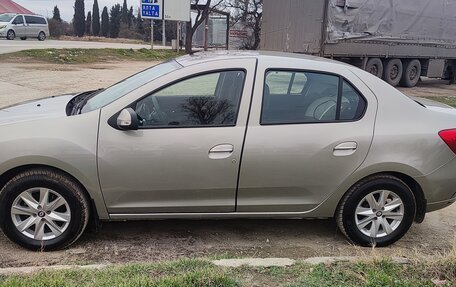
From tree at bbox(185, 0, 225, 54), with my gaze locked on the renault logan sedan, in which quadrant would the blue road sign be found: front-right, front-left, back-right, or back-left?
front-right

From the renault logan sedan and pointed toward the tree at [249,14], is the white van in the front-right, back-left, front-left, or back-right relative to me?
front-left

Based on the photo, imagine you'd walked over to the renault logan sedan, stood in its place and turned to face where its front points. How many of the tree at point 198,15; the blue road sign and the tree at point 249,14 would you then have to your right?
3

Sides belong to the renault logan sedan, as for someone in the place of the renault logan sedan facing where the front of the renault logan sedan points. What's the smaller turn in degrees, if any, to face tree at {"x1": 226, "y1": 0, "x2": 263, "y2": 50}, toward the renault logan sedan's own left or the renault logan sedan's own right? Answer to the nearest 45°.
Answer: approximately 90° to the renault logan sedan's own right

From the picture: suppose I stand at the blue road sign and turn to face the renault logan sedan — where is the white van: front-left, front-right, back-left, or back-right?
back-right

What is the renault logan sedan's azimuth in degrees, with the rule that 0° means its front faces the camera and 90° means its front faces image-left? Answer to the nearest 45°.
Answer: approximately 90°

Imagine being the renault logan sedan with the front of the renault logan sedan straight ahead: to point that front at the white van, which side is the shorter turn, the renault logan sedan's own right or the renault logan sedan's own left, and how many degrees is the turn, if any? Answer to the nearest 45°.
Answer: approximately 45° to the renault logan sedan's own right

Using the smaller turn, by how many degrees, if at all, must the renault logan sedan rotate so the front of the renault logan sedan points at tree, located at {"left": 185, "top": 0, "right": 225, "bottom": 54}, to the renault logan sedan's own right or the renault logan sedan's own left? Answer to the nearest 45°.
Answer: approximately 90° to the renault logan sedan's own right

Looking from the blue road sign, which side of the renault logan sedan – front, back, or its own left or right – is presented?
right

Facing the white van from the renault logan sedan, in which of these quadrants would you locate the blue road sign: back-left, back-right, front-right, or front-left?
front-right
